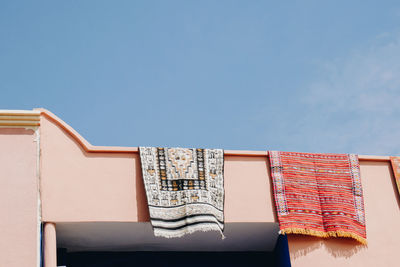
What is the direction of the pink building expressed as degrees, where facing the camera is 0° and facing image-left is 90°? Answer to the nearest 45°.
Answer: approximately 0°
